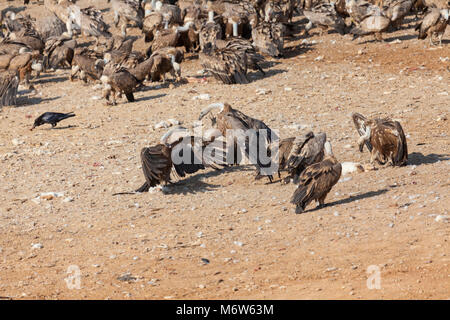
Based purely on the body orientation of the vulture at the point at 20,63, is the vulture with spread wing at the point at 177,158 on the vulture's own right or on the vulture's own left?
on the vulture's own right

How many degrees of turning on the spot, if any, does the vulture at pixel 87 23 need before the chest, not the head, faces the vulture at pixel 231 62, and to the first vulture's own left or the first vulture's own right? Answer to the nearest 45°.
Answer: approximately 135° to the first vulture's own left

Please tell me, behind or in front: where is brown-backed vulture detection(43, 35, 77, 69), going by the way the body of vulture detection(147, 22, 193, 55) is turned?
behind

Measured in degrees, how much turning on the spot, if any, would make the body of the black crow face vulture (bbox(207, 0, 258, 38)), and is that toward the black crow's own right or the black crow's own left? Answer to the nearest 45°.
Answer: approximately 135° to the black crow's own right

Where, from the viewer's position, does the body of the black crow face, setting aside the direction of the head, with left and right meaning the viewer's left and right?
facing to the left of the viewer

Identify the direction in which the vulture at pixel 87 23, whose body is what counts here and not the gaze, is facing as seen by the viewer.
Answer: to the viewer's left

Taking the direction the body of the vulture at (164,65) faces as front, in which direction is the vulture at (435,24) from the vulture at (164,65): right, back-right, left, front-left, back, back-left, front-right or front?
front-left

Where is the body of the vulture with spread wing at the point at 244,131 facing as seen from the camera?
to the viewer's left
